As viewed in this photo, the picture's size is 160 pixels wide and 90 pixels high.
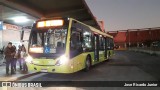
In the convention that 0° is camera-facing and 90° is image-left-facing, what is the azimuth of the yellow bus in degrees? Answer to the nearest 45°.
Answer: approximately 45°
